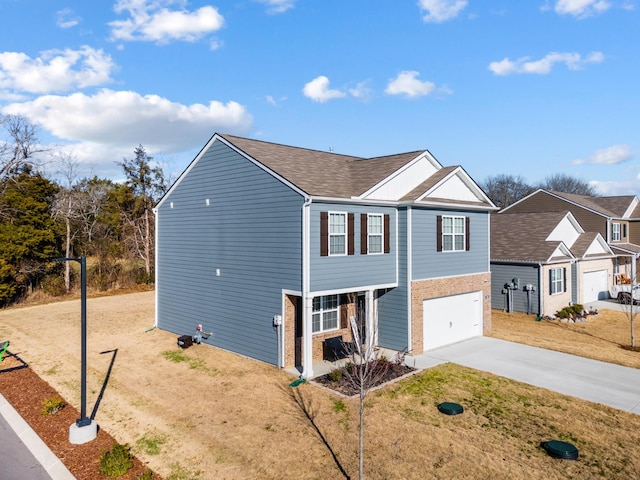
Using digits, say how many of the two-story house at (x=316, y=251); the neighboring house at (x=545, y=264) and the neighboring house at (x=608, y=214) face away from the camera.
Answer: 0

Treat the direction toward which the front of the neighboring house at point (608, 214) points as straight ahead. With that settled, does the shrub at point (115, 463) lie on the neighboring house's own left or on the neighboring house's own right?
on the neighboring house's own right

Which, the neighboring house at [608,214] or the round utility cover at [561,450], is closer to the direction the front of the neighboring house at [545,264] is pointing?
the round utility cover

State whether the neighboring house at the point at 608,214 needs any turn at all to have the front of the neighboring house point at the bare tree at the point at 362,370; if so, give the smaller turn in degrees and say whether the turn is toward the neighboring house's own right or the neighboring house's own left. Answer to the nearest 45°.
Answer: approximately 45° to the neighboring house's own right

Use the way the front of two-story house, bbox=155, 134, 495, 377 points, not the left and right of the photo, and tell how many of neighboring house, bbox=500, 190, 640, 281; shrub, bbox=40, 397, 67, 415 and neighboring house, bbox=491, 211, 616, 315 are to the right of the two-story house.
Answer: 1

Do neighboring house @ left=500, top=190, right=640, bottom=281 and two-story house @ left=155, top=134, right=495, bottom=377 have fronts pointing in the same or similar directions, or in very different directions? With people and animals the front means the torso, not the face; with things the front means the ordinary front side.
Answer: same or similar directions

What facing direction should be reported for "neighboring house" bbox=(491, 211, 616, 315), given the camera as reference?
facing the viewer and to the right of the viewer

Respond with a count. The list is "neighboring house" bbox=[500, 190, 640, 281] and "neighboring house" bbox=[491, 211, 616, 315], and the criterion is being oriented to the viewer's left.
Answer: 0

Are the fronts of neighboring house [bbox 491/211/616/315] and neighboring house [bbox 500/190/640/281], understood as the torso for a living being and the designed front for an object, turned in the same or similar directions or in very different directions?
same or similar directions

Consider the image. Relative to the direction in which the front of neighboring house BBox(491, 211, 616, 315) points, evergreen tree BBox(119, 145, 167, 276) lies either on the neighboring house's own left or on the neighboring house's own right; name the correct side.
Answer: on the neighboring house's own right

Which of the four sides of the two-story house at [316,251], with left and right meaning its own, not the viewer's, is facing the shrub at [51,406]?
right

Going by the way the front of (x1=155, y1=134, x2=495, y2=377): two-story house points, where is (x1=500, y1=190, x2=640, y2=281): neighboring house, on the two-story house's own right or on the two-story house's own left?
on the two-story house's own left

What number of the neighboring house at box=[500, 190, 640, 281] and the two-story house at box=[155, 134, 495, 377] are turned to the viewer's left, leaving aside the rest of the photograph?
0

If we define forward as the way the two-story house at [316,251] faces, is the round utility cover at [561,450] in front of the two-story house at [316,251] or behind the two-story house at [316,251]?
in front

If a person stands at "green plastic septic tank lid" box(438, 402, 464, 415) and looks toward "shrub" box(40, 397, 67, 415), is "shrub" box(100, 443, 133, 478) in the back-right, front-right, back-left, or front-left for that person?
front-left
